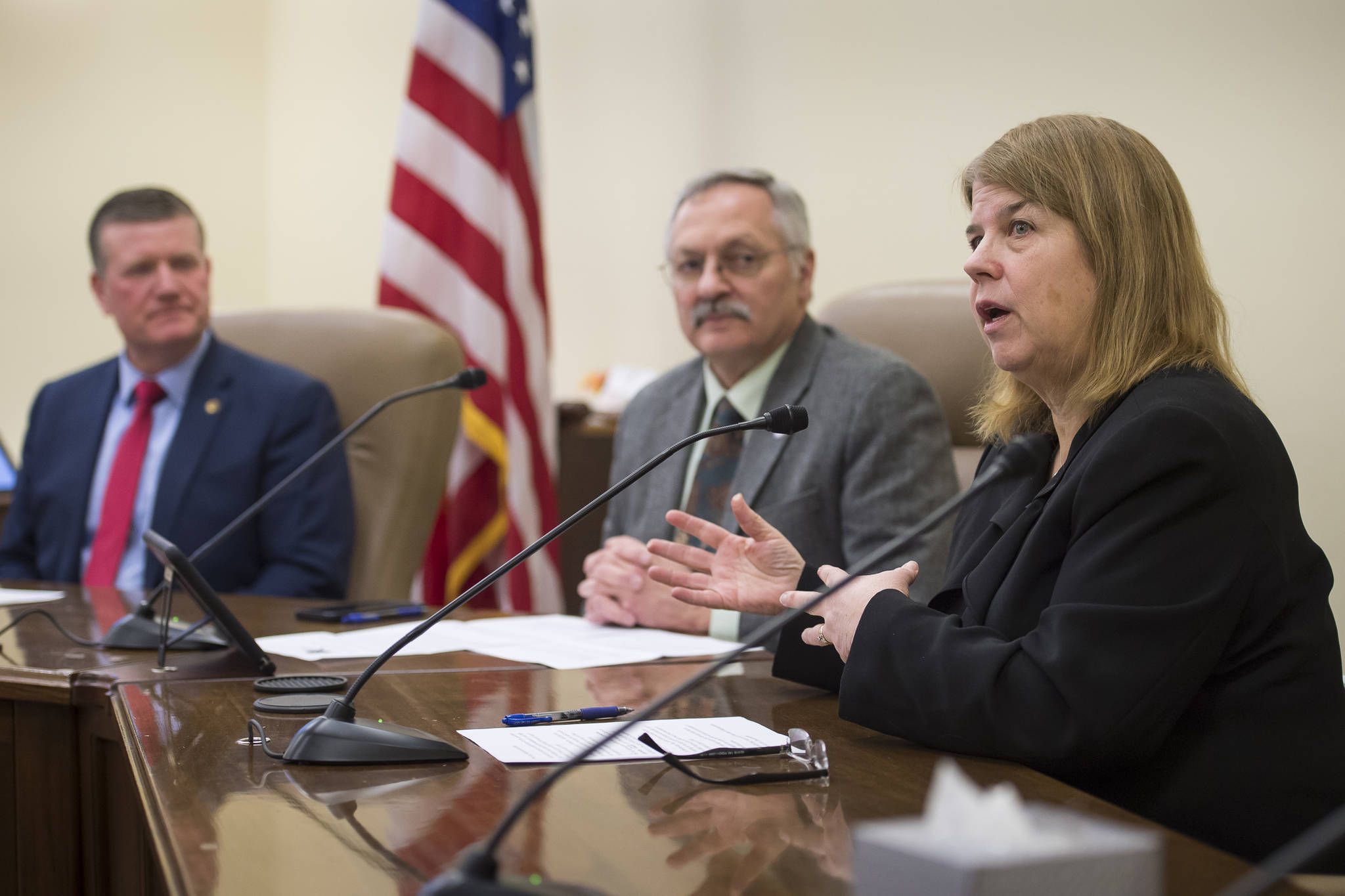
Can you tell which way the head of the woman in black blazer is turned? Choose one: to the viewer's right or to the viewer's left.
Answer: to the viewer's left

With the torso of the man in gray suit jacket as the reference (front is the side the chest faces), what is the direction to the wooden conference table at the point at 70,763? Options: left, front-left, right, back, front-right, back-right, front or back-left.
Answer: front

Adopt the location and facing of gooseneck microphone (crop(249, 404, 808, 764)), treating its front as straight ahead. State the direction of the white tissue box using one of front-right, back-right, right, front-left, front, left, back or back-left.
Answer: front-right

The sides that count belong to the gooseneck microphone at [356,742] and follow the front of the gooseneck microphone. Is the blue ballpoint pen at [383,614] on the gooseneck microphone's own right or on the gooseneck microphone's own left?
on the gooseneck microphone's own left

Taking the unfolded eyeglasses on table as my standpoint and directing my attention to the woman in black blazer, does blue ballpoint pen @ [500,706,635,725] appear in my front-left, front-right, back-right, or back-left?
back-left

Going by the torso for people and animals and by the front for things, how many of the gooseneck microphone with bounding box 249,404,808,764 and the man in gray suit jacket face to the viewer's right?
1

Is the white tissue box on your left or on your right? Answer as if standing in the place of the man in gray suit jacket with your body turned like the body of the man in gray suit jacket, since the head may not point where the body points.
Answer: on your left

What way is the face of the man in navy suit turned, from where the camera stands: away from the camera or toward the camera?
toward the camera

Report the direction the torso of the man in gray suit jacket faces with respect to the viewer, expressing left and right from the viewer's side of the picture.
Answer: facing the viewer and to the left of the viewer

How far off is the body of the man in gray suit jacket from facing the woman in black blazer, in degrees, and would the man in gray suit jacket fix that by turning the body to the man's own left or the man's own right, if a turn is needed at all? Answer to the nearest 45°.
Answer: approximately 45° to the man's own left

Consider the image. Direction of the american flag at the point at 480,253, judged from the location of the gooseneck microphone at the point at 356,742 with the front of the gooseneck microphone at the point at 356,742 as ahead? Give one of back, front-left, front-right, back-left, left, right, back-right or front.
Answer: left

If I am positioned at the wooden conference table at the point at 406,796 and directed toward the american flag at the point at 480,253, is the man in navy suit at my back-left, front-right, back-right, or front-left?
front-left

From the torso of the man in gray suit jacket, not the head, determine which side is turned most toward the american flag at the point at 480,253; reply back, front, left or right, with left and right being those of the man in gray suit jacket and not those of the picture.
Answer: right
